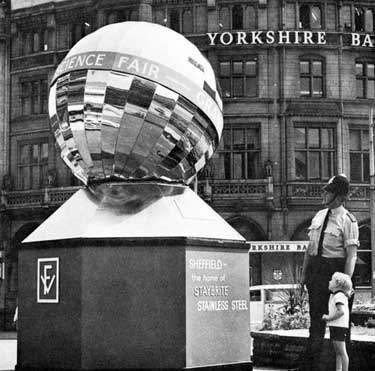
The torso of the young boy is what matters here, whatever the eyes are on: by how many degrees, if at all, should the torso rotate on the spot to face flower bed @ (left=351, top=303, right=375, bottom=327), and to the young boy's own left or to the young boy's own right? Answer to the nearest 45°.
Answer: approximately 90° to the young boy's own right

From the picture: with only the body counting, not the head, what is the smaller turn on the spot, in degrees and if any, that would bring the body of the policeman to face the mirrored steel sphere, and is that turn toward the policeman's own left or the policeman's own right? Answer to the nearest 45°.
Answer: approximately 45° to the policeman's own right

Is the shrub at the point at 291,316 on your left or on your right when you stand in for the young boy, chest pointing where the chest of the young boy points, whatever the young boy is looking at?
on your right

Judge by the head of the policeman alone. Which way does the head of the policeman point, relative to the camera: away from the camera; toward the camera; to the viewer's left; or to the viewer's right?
to the viewer's left

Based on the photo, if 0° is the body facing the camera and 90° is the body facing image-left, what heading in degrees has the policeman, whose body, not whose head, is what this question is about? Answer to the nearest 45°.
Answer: approximately 45°

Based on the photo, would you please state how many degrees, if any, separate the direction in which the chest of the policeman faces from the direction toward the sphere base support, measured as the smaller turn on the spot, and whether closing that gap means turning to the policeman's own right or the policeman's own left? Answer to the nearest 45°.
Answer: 0° — they already face it

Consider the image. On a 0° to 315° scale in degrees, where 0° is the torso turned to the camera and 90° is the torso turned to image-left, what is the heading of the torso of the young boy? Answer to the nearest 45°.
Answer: approximately 90°

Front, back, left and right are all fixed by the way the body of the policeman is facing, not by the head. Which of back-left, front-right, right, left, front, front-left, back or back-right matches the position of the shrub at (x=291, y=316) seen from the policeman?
back-right
